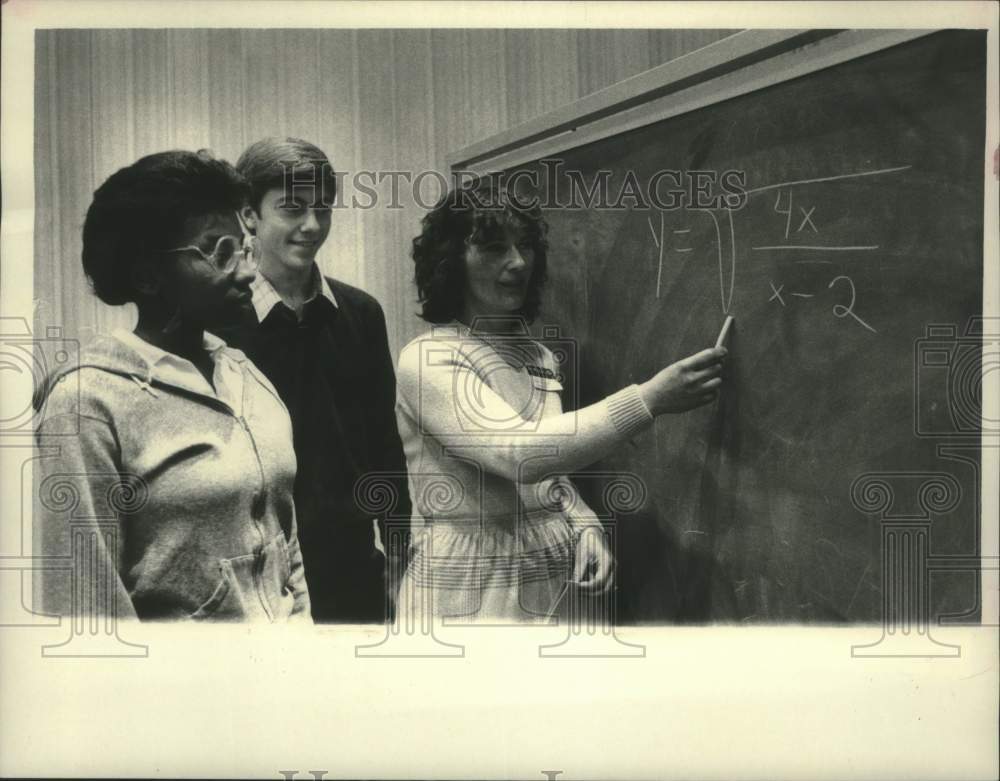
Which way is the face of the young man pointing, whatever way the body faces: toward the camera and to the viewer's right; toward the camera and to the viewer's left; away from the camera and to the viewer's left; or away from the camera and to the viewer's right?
toward the camera and to the viewer's right

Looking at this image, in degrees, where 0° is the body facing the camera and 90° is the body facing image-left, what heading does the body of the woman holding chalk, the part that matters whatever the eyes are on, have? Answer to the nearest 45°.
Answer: approximately 315°

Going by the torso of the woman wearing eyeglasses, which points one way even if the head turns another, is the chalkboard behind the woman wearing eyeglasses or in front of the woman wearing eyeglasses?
in front

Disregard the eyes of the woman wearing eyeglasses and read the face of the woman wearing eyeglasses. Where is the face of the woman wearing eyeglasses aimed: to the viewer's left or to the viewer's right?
to the viewer's right

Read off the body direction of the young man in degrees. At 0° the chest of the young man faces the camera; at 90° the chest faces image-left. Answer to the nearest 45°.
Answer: approximately 315°

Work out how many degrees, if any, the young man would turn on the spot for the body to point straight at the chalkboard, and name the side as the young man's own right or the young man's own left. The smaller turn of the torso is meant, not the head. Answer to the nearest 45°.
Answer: approximately 45° to the young man's own left

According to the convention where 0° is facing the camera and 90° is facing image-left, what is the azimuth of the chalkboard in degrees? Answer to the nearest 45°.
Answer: approximately 45°

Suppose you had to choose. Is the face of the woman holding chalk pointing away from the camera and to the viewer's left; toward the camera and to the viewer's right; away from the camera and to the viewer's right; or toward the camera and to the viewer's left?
toward the camera and to the viewer's right

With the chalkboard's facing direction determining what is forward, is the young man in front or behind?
in front

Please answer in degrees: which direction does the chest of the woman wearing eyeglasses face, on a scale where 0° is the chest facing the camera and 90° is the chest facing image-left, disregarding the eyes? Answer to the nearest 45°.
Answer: approximately 315°
